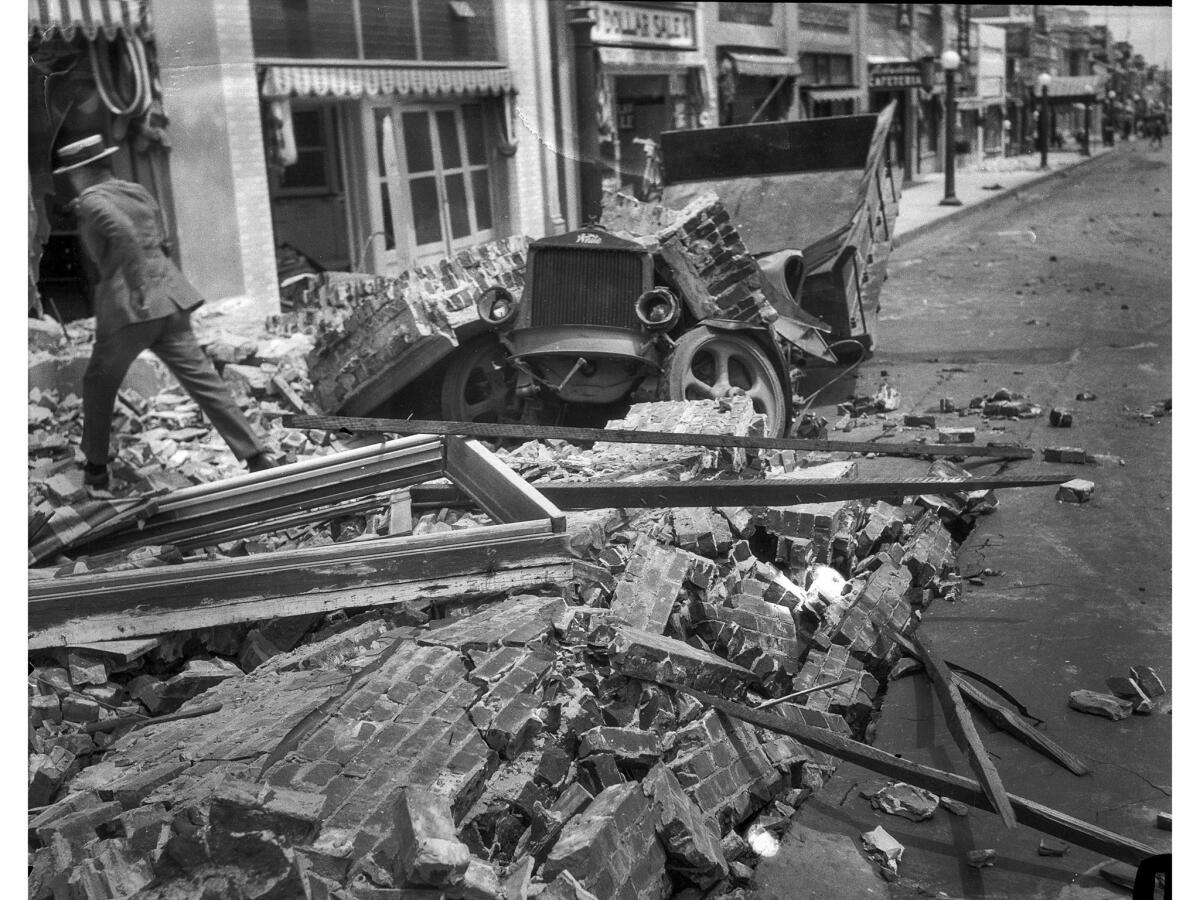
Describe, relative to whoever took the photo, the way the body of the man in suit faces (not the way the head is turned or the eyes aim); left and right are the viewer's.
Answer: facing away from the viewer and to the left of the viewer

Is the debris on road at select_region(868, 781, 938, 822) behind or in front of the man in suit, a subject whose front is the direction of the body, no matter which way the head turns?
behind

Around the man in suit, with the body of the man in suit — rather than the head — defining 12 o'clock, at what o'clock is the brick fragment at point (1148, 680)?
The brick fragment is roughly at 6 o'clock from the man in suit.

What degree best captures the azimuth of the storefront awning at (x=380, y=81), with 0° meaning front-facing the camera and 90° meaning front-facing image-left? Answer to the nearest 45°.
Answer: approximately 315°

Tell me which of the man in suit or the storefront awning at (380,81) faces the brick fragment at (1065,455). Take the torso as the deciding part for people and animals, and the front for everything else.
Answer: the storefront awning

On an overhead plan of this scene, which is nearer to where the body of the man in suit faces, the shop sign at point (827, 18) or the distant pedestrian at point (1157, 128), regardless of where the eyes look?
the shop sign

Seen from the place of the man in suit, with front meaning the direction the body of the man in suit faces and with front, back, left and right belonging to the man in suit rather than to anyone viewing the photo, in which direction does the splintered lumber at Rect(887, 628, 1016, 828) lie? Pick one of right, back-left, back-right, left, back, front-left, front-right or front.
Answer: back

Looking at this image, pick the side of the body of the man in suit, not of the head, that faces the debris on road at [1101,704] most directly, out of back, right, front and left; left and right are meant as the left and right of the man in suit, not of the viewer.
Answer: back

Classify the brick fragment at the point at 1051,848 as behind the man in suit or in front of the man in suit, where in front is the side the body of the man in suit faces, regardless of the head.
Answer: behind

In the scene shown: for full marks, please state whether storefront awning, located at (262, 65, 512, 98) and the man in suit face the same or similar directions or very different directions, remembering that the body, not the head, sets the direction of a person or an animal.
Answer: very different directions

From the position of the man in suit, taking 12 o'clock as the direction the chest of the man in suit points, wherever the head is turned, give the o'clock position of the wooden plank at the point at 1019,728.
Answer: The wooden plank is roughly at 6 o'clock from the man in suit.
